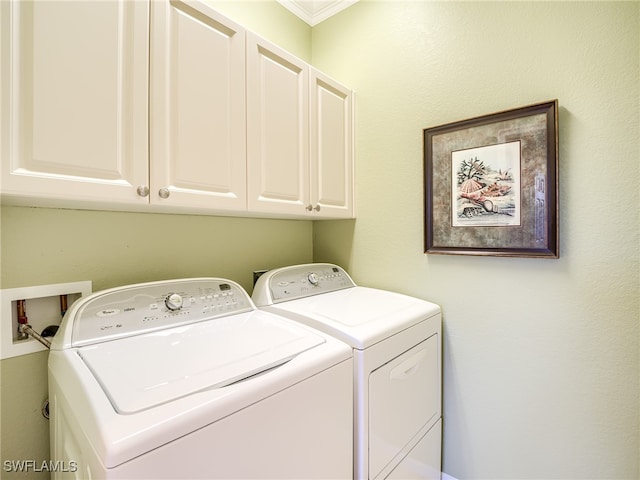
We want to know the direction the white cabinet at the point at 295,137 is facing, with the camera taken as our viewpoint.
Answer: facing the viewer and to the right of the viewer

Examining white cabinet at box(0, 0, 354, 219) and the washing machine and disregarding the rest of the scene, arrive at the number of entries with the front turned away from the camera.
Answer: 0

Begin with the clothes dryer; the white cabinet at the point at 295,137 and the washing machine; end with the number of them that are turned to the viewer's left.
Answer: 0
